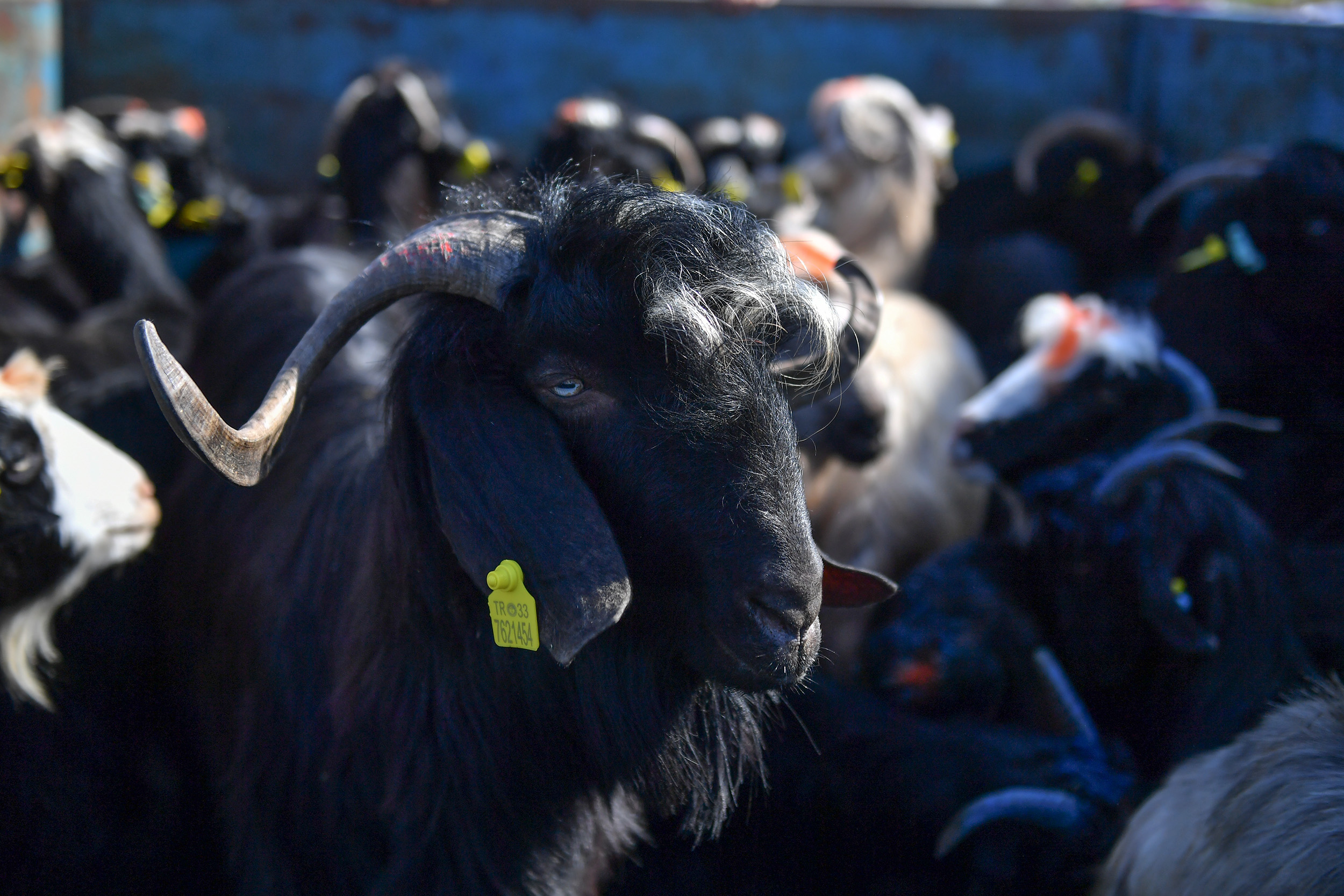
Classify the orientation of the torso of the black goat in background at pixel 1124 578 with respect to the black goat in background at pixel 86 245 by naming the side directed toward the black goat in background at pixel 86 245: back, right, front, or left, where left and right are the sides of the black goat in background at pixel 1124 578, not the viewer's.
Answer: front

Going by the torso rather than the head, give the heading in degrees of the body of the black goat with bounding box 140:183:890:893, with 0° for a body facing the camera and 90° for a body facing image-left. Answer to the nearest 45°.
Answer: approximately 315°

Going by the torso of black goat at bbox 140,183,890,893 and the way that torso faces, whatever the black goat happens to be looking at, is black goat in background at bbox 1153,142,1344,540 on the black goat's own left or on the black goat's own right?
on the black goat's own left
